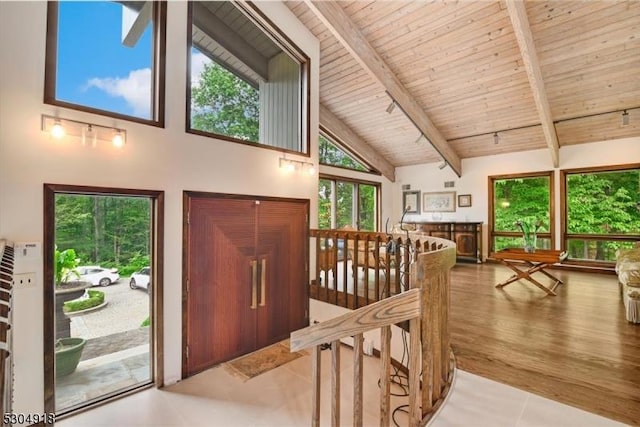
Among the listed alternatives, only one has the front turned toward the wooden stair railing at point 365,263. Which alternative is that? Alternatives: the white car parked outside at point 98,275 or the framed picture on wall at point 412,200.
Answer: the framed picture on wall

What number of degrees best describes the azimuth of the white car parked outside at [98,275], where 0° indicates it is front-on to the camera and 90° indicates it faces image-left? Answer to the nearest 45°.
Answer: approximately 90°

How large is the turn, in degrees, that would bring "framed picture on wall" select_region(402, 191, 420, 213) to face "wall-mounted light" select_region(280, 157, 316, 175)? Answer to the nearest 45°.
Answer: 0° — it already faces it

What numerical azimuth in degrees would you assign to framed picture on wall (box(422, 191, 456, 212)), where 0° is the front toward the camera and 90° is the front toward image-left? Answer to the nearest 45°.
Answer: approximately 0°

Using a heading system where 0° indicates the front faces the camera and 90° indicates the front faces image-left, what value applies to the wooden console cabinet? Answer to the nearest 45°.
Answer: approximately 0°

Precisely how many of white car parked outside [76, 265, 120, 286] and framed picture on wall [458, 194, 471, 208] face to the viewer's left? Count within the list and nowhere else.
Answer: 1

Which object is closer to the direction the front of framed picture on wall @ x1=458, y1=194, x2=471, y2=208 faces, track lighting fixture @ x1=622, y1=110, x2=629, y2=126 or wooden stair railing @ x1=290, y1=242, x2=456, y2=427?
the wooden stair railing

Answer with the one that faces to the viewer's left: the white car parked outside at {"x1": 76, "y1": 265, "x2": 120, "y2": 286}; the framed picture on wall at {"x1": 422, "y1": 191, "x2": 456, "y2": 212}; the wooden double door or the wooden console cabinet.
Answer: the white car parked outside

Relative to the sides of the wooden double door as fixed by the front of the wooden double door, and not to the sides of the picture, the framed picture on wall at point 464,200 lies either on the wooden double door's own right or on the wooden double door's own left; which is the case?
on the wooden double door's own left

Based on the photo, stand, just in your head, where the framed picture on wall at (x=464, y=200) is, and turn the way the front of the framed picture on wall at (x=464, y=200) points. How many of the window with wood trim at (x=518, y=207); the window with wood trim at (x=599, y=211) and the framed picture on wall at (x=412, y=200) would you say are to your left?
2

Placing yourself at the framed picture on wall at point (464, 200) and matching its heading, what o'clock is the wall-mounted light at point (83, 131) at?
The wall-mounted light is roughly at 1 o'clock from the framed picture on wall.
